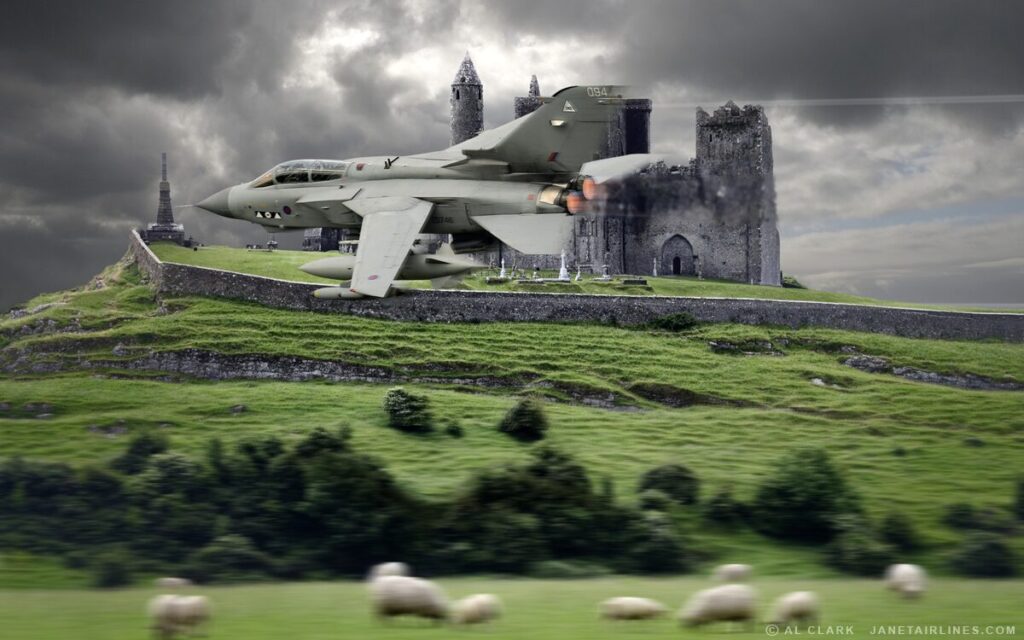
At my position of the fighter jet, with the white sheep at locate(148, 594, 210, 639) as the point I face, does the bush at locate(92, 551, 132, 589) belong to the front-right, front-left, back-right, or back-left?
front-right

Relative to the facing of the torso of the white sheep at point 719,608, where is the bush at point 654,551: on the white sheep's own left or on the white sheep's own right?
on the white sheep's own right

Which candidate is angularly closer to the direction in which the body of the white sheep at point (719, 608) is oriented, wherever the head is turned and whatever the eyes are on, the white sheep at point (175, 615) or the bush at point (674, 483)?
the white sheep

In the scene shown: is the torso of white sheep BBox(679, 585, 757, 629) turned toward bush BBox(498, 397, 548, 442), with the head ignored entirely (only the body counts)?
no

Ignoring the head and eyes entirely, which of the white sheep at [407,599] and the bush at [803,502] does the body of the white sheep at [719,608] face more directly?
the white sheep

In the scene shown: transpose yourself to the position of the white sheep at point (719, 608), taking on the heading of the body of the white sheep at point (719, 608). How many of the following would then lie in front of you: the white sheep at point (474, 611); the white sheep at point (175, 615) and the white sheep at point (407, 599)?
3

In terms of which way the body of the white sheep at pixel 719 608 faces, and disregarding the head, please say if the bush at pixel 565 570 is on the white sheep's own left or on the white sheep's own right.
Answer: on the white sheep's own right

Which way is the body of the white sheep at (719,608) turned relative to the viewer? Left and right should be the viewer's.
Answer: facing to the left of the viewer

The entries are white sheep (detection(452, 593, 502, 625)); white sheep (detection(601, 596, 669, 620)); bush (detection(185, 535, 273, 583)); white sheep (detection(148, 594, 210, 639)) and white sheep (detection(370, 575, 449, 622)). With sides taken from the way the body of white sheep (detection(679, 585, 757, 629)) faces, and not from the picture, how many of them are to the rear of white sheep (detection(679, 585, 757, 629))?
0

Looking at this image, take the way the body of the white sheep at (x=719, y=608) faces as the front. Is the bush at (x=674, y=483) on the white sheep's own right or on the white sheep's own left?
on the white sheep's own right

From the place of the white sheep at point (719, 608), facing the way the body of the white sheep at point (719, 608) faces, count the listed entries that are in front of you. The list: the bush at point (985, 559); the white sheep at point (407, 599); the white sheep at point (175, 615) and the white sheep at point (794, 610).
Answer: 2

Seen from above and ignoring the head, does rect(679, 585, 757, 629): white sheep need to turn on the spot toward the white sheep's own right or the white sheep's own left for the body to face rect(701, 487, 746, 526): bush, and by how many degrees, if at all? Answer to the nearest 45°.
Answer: approximately 90° to the white sheep's own right

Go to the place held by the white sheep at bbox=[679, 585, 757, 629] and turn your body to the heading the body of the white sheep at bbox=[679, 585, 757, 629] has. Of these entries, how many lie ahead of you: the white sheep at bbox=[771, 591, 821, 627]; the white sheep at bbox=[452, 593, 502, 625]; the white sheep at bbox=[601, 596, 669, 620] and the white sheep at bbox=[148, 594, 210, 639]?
3

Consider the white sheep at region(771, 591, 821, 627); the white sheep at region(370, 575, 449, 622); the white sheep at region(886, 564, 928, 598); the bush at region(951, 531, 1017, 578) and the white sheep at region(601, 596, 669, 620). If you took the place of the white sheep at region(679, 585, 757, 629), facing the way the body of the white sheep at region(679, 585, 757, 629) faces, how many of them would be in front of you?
2

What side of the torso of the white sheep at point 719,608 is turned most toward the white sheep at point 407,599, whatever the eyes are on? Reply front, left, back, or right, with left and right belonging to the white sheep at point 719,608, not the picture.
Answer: front

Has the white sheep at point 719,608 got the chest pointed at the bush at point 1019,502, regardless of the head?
no

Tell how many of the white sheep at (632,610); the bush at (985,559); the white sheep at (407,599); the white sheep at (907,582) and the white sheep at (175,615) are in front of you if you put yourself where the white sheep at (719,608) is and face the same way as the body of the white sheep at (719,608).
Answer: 3

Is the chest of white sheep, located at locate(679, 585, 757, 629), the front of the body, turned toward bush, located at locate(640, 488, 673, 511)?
no

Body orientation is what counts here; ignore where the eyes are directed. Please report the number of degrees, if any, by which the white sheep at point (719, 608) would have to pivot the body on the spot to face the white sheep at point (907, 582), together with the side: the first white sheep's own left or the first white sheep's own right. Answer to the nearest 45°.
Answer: approximately 135° to the first white sheep's own right
